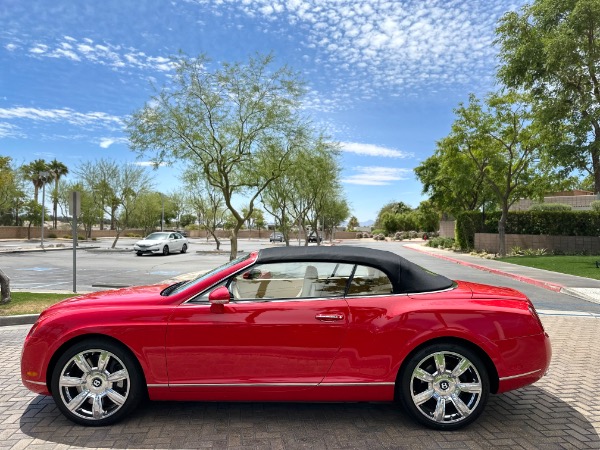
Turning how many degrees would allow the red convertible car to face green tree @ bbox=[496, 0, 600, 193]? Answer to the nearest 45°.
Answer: approximately 135° to its right

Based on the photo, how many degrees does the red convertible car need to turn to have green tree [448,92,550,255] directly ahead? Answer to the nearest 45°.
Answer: approximately 135° to its right

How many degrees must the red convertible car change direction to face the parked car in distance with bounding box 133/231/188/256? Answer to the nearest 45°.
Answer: approximately 90° to its right

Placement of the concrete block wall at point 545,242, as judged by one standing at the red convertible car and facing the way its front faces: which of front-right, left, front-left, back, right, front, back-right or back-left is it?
back-right

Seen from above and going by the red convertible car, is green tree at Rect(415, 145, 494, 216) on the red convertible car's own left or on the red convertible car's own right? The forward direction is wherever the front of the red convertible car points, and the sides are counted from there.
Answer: on the red convertible car's own right

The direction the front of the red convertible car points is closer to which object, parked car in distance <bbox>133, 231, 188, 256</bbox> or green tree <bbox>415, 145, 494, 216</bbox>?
the parked car in distance

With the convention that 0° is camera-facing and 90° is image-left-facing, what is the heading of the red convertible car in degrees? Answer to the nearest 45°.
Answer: approximately 90°
